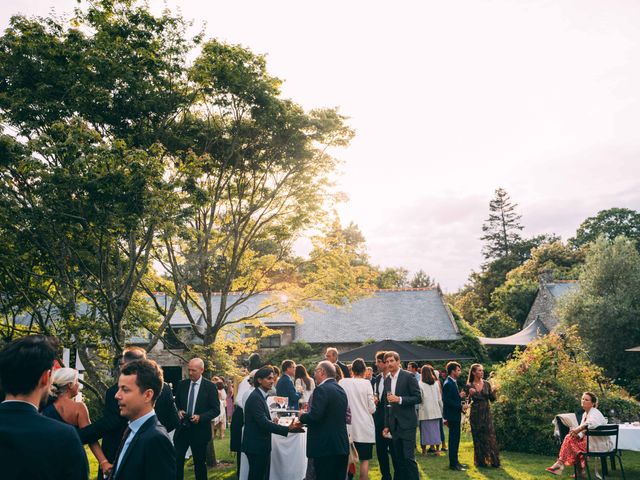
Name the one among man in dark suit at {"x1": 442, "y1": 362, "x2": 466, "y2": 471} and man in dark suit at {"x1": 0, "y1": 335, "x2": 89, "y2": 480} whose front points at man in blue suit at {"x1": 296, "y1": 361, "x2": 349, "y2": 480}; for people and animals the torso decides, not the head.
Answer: man in dark suit at {"x1": 0, "y1": 335, "x2": 89, "y2": 480}

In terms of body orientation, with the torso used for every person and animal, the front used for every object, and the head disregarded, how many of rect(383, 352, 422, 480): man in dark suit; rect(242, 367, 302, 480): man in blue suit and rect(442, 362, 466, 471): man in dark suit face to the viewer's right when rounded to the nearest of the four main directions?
2

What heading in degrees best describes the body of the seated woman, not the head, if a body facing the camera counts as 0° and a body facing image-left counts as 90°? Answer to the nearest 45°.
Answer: approximately 90°

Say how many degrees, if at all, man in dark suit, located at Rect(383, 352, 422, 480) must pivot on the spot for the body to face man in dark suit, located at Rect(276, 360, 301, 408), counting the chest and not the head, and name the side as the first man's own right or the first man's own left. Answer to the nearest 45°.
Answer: approximately 90° to the first man's own right

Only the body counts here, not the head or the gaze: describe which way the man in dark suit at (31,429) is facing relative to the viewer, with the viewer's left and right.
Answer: facing away from the viewer and to the right of the viewer

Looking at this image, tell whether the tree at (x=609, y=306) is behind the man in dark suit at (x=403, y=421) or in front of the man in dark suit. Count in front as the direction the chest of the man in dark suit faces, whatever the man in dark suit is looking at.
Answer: behind

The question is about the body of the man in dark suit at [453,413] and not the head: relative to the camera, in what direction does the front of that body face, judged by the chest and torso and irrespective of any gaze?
to the viewer's right

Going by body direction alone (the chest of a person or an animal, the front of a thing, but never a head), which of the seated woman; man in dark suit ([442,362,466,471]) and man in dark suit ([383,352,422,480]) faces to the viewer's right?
man in dark suit ([442,362,466,471])

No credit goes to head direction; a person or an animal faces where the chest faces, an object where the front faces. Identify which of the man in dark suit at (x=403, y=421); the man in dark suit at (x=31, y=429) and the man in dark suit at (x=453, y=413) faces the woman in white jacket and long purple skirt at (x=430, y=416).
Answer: the man in dark suit at (x=31, y=429)

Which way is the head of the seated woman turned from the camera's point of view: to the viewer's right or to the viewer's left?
to the viewer's left

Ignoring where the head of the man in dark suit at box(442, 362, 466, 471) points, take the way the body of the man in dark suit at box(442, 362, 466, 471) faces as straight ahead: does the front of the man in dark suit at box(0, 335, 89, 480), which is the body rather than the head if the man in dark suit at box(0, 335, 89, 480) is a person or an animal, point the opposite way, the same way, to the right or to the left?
to the left

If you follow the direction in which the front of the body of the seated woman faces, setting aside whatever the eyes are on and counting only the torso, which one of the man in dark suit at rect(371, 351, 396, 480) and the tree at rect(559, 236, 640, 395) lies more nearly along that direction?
the man in dark suit
